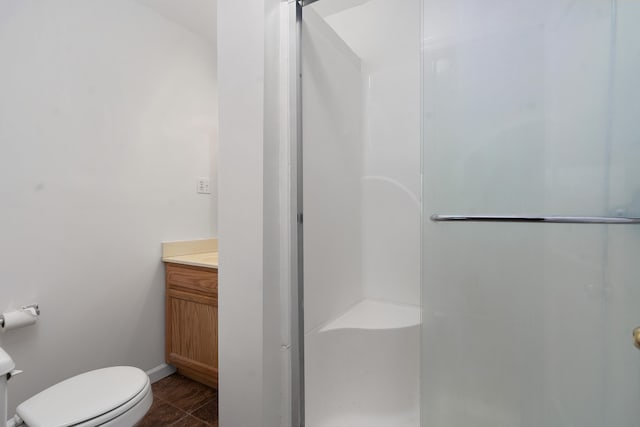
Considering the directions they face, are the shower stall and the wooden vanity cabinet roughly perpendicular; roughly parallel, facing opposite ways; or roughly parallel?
roughly parallel

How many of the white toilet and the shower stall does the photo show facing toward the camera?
1

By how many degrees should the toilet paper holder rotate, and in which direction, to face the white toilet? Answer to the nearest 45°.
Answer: approximately 45° to its right

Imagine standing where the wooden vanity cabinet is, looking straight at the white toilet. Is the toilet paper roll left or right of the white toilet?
right

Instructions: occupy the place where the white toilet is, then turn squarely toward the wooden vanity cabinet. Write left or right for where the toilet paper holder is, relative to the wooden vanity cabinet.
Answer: left

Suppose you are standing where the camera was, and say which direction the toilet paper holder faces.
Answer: facing the viewer and to the right of the viewer

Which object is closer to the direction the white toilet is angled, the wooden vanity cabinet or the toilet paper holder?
the wooden vanity cabinet

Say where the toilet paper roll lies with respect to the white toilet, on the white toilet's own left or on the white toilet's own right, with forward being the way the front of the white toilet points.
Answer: on the white toilet's own left

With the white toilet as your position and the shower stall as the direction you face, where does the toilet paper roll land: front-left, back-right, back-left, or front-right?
back-left

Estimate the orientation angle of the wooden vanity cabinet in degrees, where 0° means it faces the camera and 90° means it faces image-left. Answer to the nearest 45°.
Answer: approximately 45°

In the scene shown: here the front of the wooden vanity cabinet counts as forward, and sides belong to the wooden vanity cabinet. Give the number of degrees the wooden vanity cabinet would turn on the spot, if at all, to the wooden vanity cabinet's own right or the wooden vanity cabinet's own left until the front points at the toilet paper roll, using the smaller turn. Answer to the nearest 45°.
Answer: approximately 45° to the wooden vanity cabinet's own right

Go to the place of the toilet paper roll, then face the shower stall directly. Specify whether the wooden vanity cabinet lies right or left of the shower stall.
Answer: left

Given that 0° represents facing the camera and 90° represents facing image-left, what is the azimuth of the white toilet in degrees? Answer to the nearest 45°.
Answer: approximately 225°

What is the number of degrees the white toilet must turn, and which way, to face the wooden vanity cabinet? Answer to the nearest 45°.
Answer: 0° — it already faces it

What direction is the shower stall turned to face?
toward the camera
